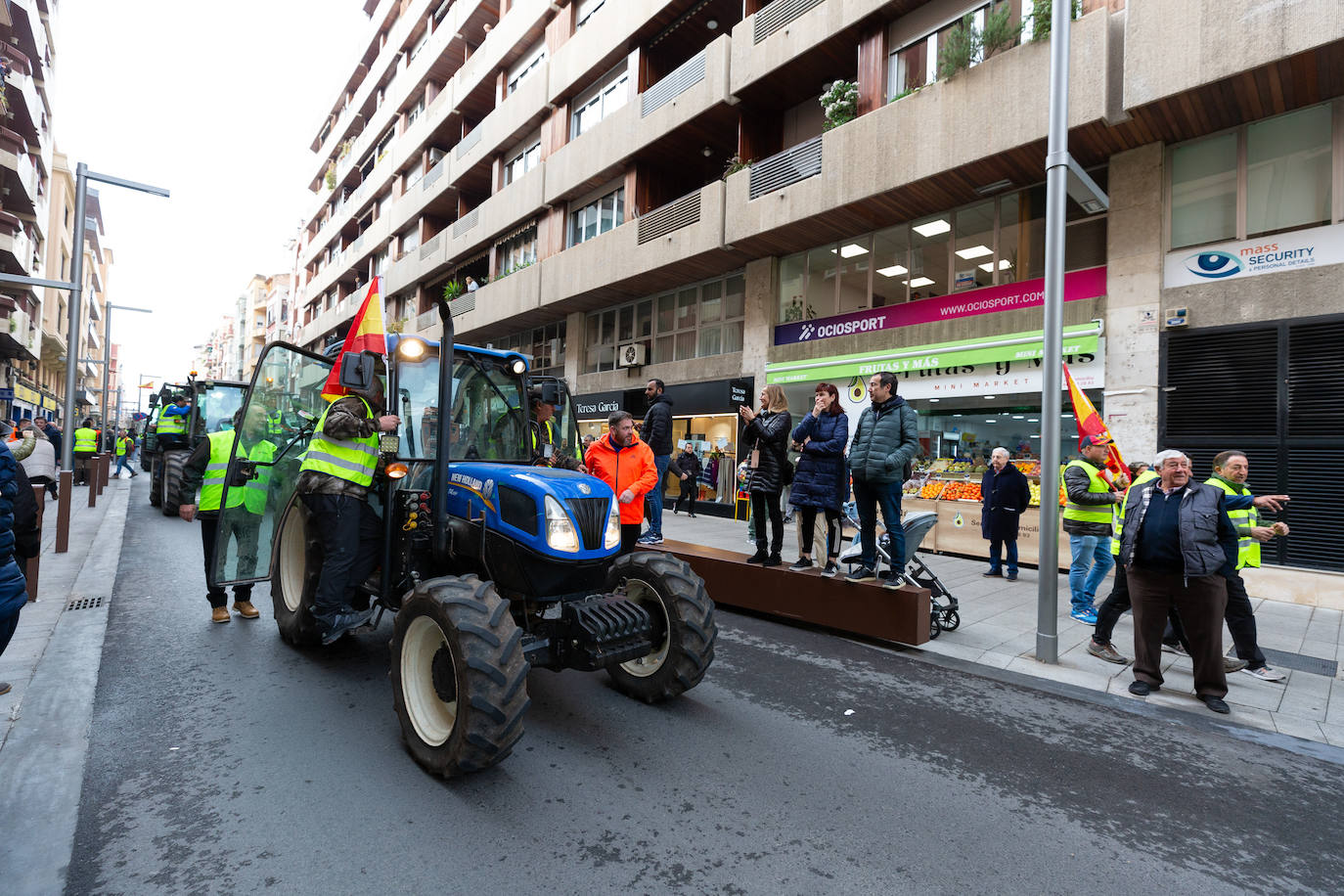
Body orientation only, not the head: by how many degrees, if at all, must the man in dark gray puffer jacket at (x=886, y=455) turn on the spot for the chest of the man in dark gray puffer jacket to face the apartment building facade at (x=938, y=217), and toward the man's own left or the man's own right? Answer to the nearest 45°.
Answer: approximately 135° to the man's own right

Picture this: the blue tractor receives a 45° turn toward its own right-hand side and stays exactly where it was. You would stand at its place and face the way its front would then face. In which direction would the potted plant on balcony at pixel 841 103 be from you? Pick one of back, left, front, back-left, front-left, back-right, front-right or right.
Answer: back-left

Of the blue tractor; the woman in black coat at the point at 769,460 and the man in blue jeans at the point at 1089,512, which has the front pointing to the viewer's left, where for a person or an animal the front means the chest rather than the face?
the woman in black coat

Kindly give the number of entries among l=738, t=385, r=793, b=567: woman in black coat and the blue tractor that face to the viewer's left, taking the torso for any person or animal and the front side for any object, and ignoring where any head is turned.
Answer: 1

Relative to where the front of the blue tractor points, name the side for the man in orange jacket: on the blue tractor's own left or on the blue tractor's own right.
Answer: on the blue tractor's own left

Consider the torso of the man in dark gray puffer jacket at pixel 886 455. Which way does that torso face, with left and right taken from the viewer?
facing the viewer and to the left of the viewer

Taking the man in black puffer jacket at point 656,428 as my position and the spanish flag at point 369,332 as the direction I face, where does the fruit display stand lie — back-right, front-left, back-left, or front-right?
back-left

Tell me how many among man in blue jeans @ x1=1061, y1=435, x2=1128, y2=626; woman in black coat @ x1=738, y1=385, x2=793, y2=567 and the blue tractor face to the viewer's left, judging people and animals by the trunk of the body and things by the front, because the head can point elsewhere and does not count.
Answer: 1

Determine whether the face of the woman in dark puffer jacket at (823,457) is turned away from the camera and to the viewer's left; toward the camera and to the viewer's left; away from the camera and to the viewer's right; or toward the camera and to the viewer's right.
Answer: toward the camera and to the viewer's left

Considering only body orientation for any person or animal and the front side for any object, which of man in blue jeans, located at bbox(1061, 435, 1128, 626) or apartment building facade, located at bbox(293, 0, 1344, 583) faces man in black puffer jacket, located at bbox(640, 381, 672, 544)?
the apartment building facade

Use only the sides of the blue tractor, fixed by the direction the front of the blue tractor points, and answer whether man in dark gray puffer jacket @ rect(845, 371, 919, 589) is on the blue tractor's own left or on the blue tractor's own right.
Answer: on the blue tractor's own left

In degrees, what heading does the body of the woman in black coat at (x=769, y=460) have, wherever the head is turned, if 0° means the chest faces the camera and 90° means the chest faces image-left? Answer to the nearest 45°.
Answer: approximately 90°

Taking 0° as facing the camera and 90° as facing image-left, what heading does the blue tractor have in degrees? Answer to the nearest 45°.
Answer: approximately 315°

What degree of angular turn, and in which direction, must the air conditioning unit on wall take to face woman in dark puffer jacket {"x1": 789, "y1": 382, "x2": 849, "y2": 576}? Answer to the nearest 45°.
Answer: approximately 45° to its left
